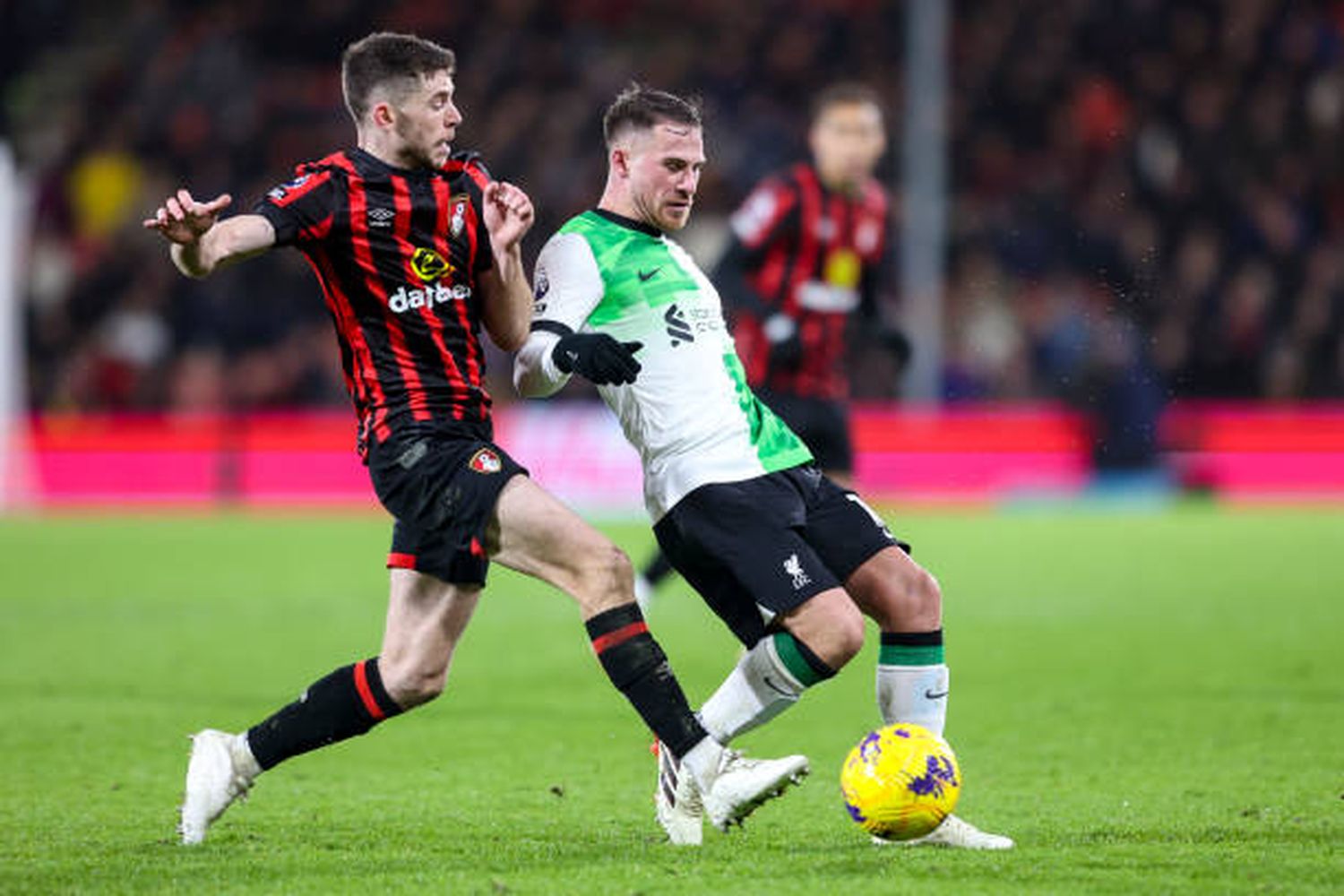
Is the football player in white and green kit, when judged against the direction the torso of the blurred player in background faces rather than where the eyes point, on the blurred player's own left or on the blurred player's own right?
on the blurred player's own right

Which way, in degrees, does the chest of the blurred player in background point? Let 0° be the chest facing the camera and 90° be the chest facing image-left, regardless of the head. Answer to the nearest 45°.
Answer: approximately 315°

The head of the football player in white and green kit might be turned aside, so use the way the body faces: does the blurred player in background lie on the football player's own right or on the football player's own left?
on the football player's own left

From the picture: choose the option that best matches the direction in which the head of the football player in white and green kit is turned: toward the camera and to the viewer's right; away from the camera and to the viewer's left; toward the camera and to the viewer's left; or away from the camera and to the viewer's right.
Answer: toward the camera and to the viewer's right

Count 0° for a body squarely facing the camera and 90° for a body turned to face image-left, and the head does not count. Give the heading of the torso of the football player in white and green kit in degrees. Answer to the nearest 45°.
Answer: approximately 315°

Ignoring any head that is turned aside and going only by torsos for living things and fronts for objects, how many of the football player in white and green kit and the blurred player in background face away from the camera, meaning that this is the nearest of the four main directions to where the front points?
0
